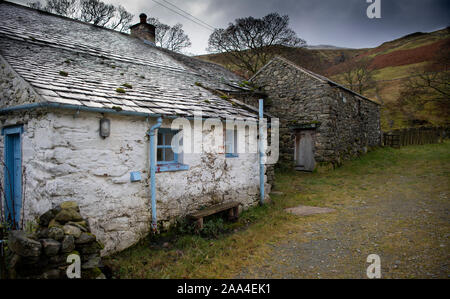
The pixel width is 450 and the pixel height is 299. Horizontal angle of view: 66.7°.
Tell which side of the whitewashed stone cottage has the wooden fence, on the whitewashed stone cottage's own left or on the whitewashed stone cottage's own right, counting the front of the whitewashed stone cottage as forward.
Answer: on the whitewashed stone cottage's own left

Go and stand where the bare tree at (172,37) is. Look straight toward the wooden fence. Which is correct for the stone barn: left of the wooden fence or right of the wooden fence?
right

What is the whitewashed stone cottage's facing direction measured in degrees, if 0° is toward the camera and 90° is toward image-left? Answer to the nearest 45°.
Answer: approximately 315°

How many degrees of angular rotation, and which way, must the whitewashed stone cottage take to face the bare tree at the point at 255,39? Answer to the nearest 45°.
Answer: approximately 90° to its left
